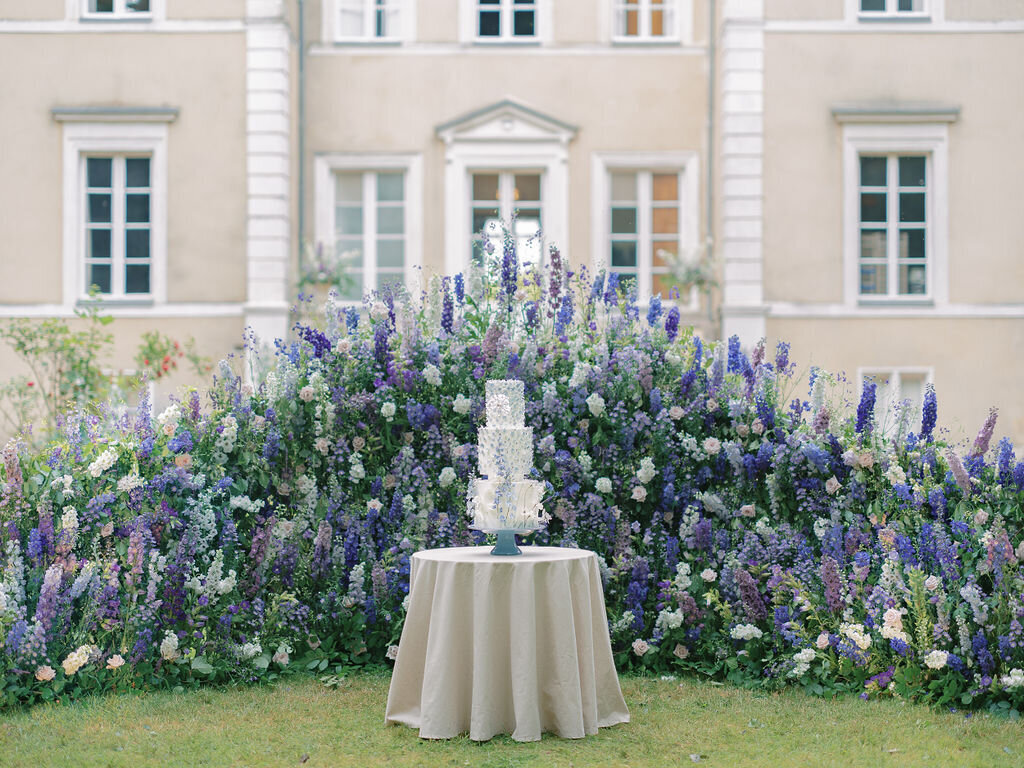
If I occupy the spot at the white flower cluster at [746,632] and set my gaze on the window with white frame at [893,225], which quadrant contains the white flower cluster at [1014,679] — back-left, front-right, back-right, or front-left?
back-right

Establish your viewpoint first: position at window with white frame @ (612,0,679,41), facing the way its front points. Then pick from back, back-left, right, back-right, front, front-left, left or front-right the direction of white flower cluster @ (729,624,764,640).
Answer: front

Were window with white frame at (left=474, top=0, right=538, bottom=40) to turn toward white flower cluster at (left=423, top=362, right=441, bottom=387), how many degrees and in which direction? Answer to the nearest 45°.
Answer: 0° — it already faces it

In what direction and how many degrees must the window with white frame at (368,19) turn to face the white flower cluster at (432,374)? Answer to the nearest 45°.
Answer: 0° — it already faces it

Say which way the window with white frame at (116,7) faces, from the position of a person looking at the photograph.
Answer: facing the viewer

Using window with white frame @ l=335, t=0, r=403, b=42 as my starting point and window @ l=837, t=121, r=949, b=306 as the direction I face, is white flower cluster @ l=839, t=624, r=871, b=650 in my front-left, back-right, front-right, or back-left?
front-right

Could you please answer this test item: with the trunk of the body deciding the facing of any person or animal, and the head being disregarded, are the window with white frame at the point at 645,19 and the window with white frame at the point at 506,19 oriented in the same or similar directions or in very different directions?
same or similar directions

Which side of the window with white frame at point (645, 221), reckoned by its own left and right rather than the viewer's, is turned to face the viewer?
front

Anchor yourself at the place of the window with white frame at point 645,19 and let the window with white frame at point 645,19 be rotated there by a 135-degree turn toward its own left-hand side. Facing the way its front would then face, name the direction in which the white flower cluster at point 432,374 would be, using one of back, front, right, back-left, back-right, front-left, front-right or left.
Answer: back-right

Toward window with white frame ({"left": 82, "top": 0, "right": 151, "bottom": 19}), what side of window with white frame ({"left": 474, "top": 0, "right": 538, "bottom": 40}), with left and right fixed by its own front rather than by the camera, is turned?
right

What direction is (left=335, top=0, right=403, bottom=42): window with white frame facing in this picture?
toward the camera

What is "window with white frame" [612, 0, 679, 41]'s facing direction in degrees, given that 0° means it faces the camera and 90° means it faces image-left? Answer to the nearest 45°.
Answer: approximately 0°

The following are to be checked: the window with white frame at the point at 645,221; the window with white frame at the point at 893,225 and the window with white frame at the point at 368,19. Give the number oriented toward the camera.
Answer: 3

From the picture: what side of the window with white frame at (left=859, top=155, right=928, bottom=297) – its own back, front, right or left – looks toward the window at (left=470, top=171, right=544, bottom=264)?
right
